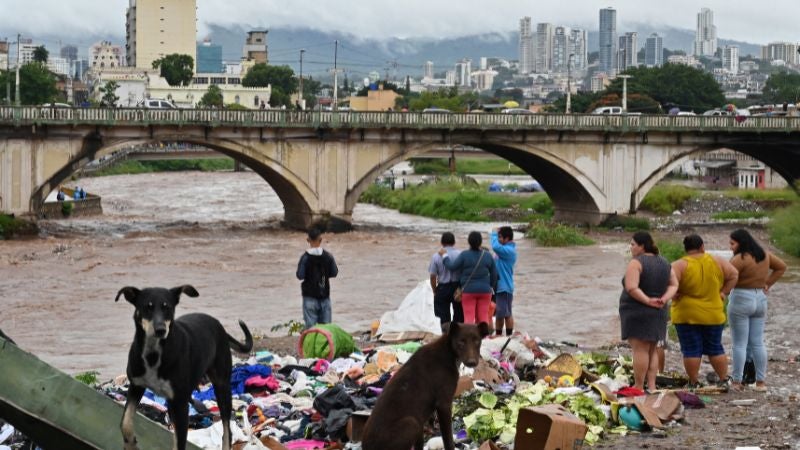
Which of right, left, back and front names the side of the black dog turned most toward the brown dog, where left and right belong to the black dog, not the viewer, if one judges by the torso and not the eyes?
back

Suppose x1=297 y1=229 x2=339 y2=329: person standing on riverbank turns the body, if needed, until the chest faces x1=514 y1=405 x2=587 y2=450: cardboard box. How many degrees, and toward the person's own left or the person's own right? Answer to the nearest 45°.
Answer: approximately 180°

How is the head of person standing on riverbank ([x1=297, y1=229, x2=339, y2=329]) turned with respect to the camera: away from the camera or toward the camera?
away from the camera

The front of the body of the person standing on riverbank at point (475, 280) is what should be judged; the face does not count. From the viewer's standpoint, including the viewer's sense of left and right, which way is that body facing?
facing away from the viewer

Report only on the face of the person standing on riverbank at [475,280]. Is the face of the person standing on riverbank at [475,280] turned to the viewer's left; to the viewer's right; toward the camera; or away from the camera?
away from the camera

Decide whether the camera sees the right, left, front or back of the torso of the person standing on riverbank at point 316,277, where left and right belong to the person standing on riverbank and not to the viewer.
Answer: back

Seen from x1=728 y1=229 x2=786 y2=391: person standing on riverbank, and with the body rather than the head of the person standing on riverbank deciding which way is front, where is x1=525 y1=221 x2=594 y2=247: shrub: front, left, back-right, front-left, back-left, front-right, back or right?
front-right

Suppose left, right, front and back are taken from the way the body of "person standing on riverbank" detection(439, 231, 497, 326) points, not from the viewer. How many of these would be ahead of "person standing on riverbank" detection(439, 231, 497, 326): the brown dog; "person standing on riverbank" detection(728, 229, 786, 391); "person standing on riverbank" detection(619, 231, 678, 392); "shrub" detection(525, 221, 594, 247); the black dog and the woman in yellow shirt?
1

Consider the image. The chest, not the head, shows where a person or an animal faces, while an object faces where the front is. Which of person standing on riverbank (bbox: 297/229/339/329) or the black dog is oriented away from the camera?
the person standing on riverbank
